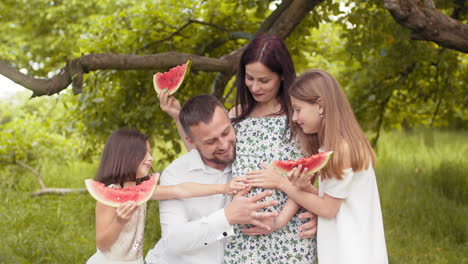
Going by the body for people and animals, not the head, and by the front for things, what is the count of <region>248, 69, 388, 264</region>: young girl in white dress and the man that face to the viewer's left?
1

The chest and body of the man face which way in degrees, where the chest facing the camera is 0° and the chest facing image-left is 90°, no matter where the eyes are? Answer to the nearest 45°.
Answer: approximately 315°

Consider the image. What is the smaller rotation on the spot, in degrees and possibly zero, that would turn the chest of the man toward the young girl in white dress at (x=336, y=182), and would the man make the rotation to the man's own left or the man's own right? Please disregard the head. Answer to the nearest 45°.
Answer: approximately 45° to the man's own left

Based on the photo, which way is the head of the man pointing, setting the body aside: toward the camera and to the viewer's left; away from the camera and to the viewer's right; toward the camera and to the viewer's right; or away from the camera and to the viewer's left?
toward the camera and to the viewer's right

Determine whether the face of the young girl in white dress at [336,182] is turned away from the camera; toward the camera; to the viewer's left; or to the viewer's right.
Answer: to the viewer's left

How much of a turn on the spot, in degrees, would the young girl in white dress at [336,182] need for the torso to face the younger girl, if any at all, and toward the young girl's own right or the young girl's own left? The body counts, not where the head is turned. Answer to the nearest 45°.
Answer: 0° — they already face them

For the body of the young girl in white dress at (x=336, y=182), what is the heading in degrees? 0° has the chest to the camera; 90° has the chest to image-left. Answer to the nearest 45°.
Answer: approximately 90°

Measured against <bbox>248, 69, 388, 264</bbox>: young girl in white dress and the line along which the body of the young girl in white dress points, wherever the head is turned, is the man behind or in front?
in front
